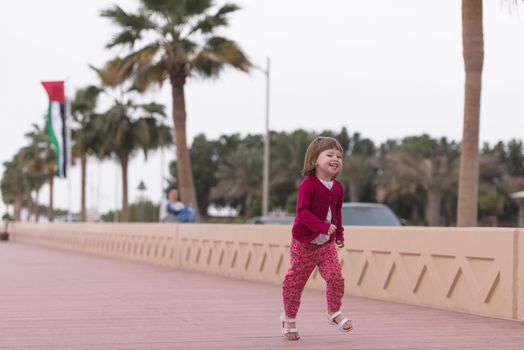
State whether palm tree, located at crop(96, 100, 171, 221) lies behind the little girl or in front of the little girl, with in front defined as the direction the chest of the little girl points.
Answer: behind

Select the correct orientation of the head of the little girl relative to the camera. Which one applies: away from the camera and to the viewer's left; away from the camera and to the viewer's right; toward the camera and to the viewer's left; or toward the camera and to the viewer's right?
toward the camera and to the viewer's right

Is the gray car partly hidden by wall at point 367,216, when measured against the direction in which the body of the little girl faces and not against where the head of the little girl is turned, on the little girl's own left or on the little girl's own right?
on the little girl's own left

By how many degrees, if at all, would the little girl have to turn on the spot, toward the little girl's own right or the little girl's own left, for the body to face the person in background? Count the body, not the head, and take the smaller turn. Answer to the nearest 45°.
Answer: approximately 135° to the little girl's own left

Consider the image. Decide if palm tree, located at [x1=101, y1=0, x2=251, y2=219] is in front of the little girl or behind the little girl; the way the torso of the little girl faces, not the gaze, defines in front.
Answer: behind
